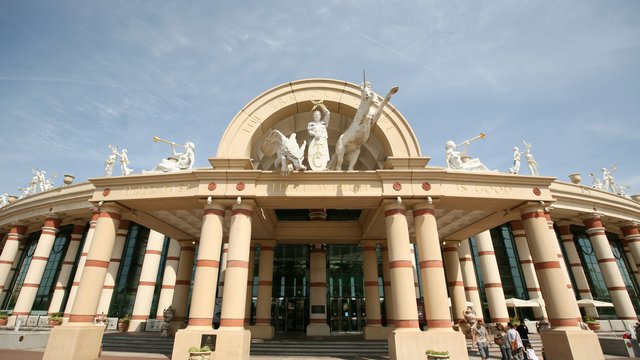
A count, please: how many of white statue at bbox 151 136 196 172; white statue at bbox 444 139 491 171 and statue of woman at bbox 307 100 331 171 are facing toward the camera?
1

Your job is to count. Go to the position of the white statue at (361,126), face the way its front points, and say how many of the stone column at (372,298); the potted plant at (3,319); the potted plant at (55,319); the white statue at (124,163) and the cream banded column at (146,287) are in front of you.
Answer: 0

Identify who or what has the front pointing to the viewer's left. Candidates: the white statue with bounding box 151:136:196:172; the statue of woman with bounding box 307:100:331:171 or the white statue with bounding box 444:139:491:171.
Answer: the white statue with bounding box 151:136:196:172

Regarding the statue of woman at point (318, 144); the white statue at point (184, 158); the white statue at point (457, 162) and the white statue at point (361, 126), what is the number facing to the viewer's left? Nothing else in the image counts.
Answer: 1

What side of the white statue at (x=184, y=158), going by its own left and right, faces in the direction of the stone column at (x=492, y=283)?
back

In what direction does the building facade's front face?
toward the camera

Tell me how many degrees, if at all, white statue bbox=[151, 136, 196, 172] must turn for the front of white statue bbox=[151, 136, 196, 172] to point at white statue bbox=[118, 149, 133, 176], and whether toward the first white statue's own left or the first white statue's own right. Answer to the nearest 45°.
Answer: approximately 45° to the first white statue's own right

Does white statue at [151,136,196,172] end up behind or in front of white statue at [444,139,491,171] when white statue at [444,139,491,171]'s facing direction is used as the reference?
behind

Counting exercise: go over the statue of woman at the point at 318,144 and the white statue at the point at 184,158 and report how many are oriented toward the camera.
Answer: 1

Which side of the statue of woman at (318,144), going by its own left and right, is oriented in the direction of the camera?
front

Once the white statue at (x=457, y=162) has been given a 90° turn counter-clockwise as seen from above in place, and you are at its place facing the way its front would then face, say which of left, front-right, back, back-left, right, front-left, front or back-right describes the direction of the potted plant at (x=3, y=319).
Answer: left

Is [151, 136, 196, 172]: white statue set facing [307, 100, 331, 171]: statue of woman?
no

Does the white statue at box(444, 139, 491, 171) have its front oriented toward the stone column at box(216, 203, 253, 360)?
no

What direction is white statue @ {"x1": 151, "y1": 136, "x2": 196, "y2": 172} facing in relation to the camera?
to the viewer's left

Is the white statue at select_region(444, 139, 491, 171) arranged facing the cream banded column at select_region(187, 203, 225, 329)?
no

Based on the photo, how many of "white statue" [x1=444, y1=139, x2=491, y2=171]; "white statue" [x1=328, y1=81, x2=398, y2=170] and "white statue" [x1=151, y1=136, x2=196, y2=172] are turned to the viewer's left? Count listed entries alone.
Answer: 1

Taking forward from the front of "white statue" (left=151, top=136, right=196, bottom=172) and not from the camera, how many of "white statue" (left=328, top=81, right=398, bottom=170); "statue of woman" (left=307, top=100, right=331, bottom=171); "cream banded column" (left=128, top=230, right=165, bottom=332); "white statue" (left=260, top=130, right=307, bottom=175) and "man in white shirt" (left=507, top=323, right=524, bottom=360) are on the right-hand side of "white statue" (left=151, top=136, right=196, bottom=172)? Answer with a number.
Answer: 1

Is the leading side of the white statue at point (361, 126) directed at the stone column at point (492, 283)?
no

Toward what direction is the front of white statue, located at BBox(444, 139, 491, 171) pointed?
to the viewer's right
